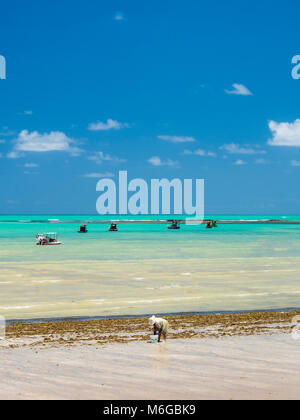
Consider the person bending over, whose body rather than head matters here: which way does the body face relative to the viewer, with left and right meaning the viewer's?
facing to the left of the viewer
